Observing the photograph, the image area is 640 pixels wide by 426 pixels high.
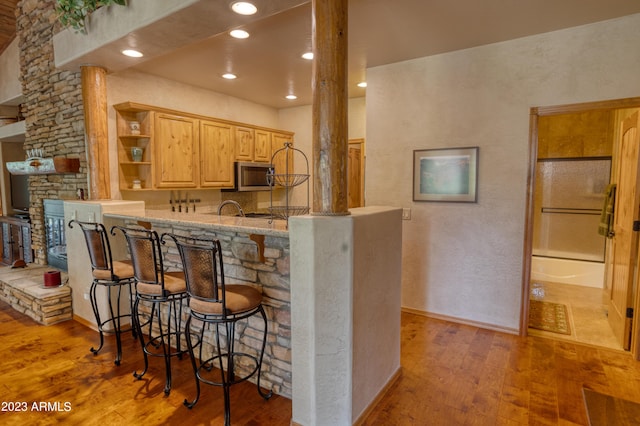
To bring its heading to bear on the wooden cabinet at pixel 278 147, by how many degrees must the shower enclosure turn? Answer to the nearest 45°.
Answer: approximately 45° to its right

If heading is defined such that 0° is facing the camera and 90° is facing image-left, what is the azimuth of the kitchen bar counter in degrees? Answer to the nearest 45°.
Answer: approximately 45°

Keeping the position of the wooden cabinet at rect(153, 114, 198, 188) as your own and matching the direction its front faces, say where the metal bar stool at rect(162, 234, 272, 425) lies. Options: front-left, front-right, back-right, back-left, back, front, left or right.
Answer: front-right

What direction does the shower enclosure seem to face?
toward the camera

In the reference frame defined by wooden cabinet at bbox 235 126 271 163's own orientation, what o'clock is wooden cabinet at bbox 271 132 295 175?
wooden cabinet at bbox 271 132 295 175 is roughly at 9 o'clock from wooden cabinet at bbox 235 126 271 163.

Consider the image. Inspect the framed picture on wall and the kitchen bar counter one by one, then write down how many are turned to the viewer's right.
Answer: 0

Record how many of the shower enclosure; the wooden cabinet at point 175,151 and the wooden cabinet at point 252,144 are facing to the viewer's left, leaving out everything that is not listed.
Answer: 0

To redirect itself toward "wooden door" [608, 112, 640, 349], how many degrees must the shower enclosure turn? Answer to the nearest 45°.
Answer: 0° — it already faces it

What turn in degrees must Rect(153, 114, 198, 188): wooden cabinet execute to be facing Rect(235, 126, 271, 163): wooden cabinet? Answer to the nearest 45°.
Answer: approximately 90° to its left

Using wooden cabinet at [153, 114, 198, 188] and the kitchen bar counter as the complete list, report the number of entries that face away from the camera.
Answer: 0

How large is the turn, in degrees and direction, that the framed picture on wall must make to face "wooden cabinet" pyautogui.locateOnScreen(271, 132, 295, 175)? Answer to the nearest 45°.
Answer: approximately 90° to its right
